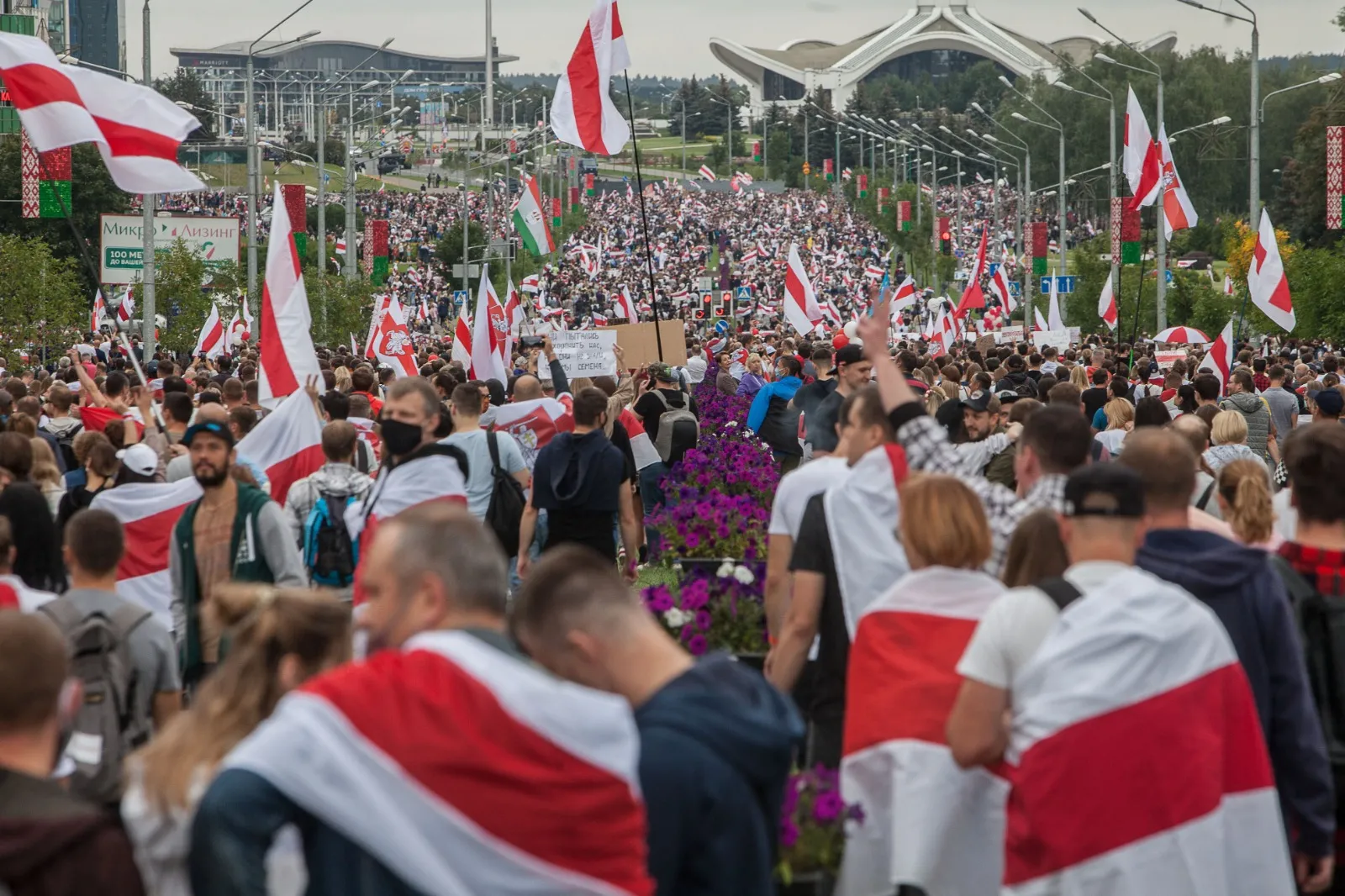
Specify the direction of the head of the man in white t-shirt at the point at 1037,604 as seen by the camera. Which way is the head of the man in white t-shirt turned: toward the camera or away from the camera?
away from the camera

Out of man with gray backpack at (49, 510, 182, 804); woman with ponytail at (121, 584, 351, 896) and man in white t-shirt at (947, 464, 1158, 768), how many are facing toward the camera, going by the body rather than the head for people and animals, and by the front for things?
0

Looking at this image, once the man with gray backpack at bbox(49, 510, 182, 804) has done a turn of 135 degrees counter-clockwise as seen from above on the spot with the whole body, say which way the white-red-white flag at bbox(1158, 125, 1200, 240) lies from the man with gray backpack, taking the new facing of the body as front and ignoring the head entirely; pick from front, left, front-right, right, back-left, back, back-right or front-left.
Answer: back

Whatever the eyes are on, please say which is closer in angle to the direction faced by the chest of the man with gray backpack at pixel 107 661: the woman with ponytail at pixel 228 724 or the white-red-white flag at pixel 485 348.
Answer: the white-red-white flag

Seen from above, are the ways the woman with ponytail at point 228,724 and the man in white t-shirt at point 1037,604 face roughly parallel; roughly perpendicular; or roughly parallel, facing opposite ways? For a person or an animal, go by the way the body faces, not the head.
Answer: roughly parallel

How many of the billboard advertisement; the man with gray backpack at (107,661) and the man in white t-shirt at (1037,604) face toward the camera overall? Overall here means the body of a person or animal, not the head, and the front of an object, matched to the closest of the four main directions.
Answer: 1

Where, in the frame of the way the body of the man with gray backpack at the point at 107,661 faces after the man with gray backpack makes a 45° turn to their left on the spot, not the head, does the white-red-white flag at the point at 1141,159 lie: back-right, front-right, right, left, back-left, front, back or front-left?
right

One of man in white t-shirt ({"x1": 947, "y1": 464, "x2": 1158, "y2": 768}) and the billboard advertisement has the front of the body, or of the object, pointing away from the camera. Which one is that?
the man in white t-shirt

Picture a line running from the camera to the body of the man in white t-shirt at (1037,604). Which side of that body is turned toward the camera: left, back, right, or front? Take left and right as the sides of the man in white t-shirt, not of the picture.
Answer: back

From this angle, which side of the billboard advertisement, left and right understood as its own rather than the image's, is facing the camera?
front

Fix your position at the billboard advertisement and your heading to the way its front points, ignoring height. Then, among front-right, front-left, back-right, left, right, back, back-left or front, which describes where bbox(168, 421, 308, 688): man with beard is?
front

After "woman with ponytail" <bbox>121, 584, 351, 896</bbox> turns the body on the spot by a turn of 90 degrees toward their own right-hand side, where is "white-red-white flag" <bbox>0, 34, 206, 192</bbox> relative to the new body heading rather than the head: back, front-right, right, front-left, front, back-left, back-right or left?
back-left

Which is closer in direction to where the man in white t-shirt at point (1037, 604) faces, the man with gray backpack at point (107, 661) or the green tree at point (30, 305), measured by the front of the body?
the green tree

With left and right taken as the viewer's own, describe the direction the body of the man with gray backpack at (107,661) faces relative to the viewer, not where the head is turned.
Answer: facing away from the viewer

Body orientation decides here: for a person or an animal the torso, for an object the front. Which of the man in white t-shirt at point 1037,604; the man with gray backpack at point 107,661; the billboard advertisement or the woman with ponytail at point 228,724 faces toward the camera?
the billboard advertisement

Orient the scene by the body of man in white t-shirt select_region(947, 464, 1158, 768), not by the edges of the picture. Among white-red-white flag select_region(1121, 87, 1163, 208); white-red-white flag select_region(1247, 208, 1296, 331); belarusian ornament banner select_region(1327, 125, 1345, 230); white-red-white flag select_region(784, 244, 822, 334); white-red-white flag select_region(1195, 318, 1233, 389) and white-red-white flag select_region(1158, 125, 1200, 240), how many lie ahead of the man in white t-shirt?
6
